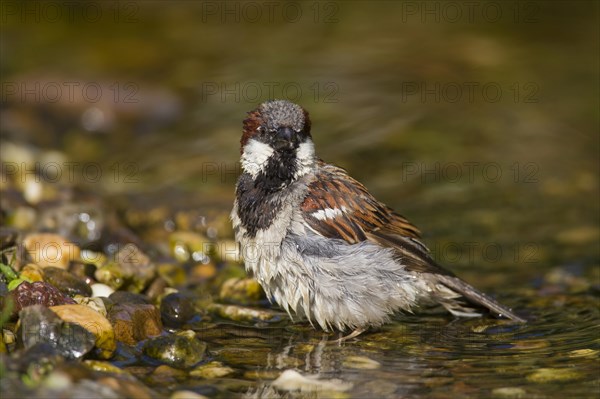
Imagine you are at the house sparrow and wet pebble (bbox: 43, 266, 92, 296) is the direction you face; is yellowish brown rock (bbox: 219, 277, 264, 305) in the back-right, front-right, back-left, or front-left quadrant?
front-right

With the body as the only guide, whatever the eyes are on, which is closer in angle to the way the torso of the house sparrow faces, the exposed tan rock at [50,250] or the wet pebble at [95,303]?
the wet pebble

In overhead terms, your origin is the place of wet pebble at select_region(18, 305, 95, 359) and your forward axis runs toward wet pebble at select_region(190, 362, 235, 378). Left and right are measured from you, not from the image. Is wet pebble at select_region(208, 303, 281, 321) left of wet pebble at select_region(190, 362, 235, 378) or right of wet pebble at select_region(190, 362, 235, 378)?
left

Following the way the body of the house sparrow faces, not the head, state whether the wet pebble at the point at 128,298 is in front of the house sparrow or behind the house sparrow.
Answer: in front

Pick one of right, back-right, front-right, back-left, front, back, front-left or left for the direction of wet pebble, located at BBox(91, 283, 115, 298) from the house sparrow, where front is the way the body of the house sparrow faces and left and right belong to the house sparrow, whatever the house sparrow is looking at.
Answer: front-right

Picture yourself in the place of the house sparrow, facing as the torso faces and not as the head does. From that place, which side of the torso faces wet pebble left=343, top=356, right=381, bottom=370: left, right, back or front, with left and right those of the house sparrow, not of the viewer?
left

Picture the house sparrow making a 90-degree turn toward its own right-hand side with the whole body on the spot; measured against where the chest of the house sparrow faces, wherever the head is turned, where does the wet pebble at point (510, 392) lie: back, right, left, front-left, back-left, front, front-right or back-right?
back

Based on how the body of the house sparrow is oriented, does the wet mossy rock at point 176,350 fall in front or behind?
in front

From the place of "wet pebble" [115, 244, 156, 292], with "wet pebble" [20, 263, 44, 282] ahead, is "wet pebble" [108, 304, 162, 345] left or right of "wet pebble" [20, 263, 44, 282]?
left

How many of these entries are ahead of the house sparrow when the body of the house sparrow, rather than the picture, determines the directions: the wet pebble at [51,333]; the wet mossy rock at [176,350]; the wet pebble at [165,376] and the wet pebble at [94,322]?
4

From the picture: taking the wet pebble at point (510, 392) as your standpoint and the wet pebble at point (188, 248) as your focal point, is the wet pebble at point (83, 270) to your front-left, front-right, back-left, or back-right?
front-left

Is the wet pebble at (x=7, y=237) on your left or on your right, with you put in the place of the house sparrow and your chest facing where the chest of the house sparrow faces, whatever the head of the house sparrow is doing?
on your right

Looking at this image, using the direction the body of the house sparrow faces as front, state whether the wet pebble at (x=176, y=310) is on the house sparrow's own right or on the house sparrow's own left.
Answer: on the house sparrow's own right

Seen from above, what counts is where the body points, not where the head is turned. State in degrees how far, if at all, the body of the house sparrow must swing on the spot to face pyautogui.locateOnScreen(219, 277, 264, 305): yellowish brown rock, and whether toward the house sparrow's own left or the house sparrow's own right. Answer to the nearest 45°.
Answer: approximately 90° to the house sparrow's own right

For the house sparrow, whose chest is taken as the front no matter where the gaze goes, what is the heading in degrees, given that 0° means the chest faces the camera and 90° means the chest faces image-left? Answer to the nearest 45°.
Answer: approximately 45°

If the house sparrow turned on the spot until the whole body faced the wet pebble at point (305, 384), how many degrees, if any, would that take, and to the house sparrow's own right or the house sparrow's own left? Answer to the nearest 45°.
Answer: approximately 45° to the house sparrow's own left
